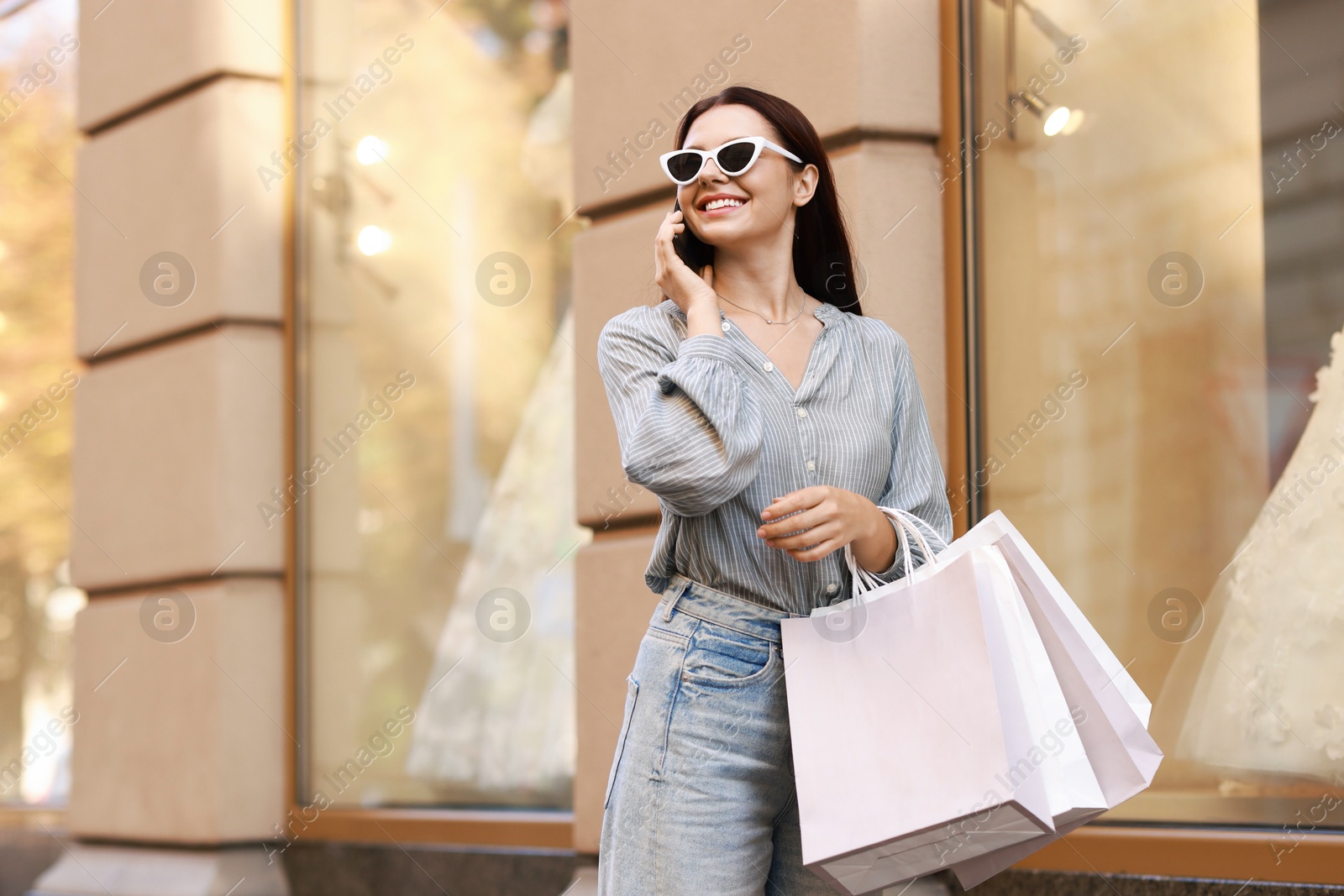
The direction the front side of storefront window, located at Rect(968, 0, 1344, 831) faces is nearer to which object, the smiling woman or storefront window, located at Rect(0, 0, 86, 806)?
the smiling woman

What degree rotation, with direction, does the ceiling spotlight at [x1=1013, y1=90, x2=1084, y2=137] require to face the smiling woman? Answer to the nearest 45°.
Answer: approximately 45° to its right

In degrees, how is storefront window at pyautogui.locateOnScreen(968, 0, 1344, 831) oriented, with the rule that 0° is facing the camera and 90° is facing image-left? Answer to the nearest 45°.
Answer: approximately 0°

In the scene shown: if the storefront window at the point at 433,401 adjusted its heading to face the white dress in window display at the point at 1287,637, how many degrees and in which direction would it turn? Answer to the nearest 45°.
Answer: approximately 45° to its left

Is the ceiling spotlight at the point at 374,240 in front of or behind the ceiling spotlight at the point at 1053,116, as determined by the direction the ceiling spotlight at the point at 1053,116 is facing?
behind

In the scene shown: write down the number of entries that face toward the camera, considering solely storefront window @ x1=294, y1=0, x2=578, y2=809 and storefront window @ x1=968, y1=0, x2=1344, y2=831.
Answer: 2

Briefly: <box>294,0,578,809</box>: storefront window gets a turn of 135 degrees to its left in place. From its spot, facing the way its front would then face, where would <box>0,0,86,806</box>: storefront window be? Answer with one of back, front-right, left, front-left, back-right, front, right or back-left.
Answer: left
